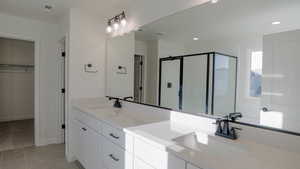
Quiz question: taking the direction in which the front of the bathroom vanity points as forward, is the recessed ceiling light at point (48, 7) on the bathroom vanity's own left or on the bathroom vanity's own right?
on the bathroom vanity's own right

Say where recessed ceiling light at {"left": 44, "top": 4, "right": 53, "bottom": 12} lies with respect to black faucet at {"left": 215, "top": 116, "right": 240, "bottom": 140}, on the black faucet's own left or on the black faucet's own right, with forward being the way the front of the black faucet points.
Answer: on the black faucet's own right

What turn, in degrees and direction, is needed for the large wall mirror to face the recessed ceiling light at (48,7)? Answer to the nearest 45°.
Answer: approximately 45° to its right

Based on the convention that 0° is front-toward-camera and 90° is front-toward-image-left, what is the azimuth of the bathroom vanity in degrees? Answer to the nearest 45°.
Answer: approximately 45°

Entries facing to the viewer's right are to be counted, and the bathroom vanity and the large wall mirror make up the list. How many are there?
0

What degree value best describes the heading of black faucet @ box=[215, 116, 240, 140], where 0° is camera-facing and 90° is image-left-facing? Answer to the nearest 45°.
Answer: approximately 45°

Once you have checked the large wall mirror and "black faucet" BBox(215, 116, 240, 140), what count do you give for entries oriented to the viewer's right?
0
